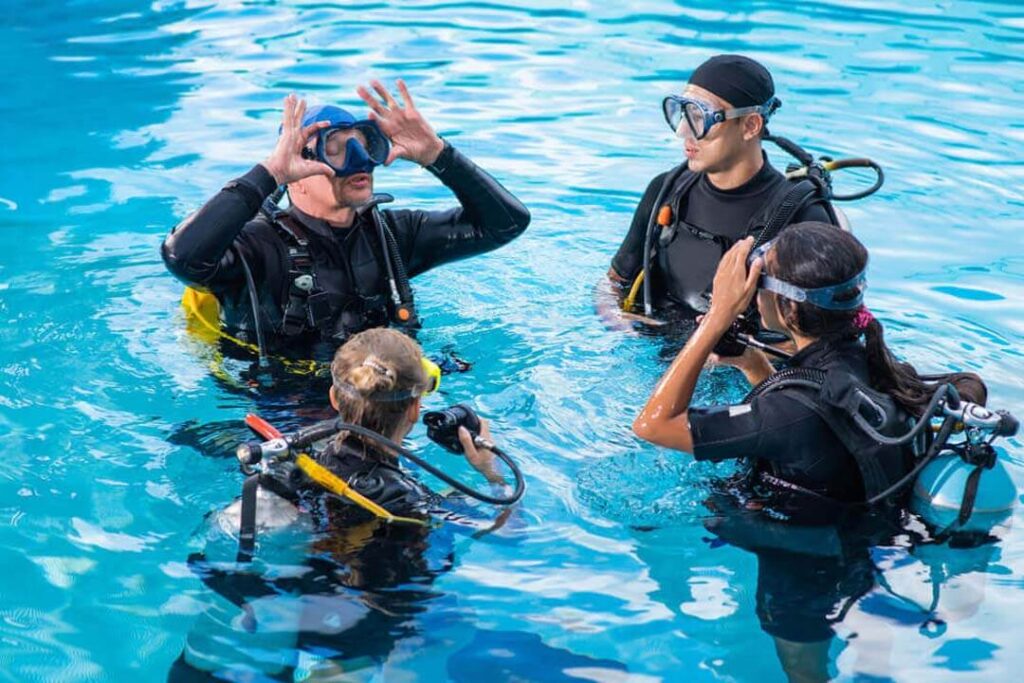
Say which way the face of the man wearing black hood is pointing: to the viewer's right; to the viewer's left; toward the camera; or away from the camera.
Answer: to the viewer's left

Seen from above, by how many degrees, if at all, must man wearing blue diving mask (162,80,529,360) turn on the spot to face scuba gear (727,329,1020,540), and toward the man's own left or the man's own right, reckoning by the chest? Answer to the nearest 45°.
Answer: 0° — they already face it

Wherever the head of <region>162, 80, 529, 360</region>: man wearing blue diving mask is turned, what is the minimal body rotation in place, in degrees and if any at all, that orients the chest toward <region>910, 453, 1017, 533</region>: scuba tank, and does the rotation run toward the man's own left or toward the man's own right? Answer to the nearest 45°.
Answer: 0° — they already face it

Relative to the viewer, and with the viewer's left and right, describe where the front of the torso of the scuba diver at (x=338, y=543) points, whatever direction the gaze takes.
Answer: facing away from the viewer and to the right of the viewer

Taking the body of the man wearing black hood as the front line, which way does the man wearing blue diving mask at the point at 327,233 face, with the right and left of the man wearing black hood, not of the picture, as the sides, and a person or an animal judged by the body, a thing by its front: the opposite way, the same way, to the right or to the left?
to the left

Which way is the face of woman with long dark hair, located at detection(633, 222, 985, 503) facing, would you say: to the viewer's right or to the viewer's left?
to the viewer's left

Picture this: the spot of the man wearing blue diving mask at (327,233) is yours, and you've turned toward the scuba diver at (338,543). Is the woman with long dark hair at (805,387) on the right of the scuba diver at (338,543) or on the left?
left

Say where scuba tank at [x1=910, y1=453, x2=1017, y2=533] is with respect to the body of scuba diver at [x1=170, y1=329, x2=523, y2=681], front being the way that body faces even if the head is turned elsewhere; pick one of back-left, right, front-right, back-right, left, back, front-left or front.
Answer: front-right

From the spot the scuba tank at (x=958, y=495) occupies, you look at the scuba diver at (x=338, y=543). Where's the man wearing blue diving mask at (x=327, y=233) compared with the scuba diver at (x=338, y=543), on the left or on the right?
right

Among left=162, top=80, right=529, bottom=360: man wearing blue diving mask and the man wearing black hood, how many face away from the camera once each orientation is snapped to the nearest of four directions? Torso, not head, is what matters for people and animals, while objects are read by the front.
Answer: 0

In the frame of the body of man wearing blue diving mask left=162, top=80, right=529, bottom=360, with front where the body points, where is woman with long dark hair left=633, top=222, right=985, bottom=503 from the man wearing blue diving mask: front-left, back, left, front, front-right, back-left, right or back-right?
front

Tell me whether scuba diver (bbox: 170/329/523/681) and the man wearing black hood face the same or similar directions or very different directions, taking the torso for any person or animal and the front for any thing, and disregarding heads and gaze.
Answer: very different directions

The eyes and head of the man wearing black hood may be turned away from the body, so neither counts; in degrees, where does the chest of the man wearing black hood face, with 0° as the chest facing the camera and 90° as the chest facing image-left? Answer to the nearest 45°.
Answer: approximately 45°

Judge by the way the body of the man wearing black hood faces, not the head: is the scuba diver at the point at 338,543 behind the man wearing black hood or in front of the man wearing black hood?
in front
